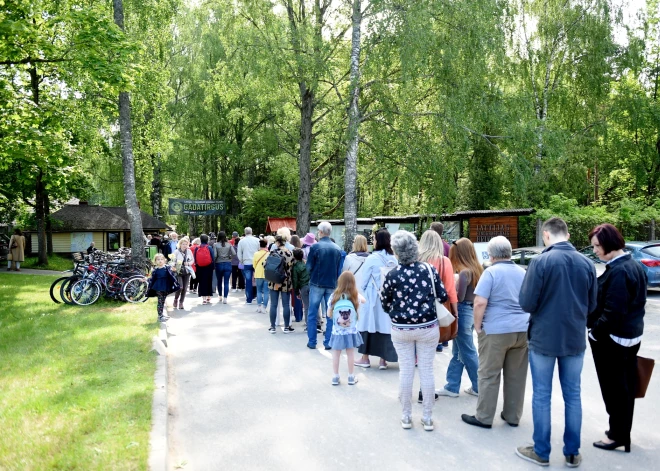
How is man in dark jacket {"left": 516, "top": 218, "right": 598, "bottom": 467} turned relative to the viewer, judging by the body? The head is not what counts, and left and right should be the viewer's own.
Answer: facing away from the viewer and to the left of the viewer

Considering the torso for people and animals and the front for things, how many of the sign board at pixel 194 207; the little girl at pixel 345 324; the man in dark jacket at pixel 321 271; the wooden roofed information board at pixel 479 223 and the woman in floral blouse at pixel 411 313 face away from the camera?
3

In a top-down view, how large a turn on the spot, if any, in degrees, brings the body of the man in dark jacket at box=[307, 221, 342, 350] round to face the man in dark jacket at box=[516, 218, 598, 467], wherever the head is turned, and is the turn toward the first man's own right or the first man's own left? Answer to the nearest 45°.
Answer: approximately 135° to the first man's own right

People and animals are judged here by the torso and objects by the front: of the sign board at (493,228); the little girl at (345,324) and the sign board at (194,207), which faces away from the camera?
the little girl

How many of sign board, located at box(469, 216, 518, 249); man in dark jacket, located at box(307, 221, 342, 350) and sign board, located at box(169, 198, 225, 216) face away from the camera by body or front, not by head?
1

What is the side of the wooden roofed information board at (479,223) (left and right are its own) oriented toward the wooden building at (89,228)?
right

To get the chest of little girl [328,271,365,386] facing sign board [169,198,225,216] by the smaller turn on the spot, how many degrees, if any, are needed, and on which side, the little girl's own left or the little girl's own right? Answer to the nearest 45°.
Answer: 0° — they already face it

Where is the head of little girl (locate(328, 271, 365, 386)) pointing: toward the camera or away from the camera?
away from the camera

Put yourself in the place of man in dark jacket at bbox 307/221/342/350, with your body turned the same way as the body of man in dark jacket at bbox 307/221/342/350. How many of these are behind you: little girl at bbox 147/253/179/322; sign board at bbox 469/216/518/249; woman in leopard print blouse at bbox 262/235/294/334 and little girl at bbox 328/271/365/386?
1

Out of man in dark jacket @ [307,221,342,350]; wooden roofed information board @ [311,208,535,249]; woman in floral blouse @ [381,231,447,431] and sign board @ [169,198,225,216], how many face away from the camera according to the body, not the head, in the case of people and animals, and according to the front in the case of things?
2

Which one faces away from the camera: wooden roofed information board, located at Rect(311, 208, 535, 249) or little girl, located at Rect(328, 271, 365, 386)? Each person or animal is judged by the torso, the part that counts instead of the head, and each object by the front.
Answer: the little girl

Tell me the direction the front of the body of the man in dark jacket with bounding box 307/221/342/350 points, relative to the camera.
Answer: away from the camera

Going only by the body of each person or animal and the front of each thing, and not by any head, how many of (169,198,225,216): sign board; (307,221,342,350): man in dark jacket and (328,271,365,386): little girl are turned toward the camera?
1

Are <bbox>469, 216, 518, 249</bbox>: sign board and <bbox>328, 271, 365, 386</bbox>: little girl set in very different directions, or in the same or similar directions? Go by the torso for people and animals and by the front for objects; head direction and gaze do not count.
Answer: very different directions

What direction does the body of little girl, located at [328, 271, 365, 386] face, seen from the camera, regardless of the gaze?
away from the camera

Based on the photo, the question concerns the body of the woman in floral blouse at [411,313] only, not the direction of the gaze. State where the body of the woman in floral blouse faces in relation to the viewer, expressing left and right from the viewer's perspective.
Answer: facing away from the viewer
